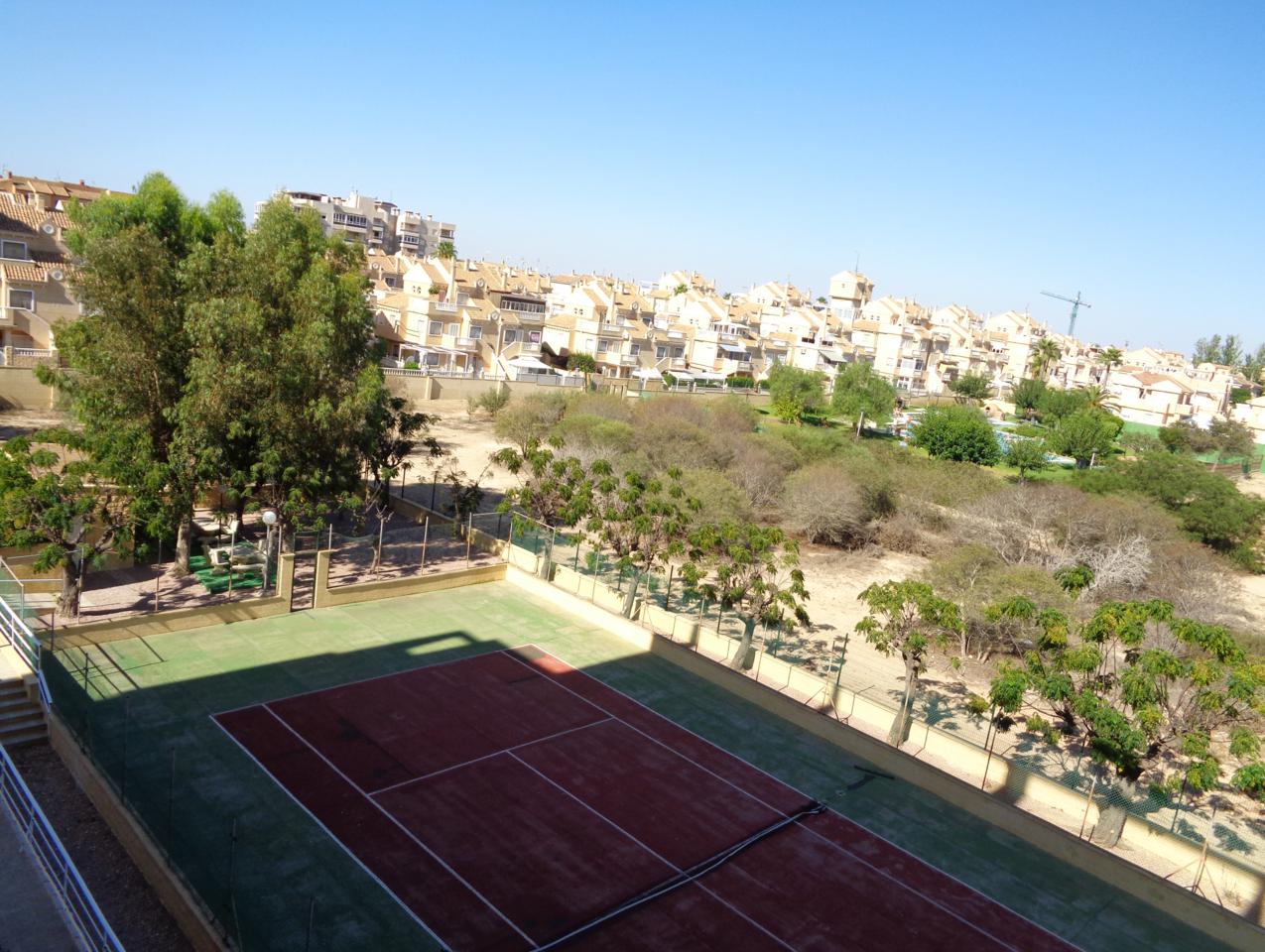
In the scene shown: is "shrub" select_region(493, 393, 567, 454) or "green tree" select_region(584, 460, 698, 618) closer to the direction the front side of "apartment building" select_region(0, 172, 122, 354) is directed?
the green tree

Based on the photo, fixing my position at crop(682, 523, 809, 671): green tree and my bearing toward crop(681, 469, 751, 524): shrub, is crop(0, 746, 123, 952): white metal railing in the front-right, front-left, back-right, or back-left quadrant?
back-left

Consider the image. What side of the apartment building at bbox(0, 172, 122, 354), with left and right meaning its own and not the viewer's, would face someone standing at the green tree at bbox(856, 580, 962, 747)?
front

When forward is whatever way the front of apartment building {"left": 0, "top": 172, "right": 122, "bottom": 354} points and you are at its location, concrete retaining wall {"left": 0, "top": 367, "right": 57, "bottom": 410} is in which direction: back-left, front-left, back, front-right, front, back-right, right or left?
front

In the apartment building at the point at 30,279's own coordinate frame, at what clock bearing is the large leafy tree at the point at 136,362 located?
The large leafy tree is roughly at 12 o'clock from the apartment building.

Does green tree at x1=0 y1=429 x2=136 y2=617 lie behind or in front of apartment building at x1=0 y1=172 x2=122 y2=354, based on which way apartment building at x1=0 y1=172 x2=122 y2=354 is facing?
in front

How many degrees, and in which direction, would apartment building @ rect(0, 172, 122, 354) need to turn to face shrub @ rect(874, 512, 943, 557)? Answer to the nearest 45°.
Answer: approximately 45° to its left

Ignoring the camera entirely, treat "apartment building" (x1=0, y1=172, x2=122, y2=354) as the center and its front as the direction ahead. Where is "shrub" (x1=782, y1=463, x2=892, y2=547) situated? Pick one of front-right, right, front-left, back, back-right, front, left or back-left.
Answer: front-left

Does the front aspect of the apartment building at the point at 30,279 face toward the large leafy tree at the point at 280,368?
yes

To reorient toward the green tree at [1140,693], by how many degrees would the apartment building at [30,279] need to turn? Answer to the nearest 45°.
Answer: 0° — it already faces it

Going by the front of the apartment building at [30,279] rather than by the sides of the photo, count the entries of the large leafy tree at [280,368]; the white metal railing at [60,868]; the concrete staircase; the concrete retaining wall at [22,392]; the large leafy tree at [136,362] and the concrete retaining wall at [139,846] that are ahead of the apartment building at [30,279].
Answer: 6

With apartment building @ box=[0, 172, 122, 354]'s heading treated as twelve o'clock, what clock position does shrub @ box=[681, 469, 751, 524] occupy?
The shrub is roughly at 11 o'clock from the apartment building.

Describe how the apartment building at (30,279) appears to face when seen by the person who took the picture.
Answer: facing the viewer

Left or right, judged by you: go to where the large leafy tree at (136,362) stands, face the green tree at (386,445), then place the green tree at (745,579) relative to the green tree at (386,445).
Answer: right

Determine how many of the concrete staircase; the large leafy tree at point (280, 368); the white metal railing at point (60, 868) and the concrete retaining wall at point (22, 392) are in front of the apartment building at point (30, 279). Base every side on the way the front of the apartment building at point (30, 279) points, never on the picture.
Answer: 4

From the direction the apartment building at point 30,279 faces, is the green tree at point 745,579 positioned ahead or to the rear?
ahead

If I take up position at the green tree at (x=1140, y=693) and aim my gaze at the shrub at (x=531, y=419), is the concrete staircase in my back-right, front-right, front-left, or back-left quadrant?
front-left

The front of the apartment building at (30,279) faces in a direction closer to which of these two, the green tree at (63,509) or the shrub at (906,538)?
the green tree

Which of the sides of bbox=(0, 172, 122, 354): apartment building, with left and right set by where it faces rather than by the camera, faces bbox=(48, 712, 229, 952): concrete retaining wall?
front

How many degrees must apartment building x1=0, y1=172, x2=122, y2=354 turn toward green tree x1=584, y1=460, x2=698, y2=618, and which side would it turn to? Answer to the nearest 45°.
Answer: approximately 45° to its left
